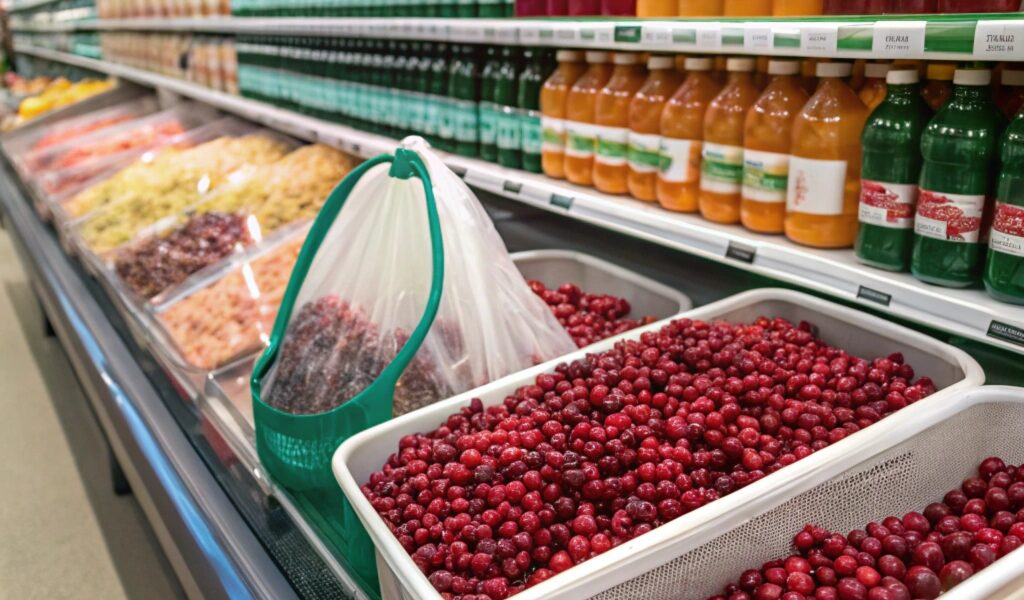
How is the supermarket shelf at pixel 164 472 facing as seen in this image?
to the viewer's left

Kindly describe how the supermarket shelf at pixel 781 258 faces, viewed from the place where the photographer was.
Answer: facing the viewer and to the left of the viewer

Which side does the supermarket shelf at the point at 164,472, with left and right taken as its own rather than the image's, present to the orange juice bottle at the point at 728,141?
back

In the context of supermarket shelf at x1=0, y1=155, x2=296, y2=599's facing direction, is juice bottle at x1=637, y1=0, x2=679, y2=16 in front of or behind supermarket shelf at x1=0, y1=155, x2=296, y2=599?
behind

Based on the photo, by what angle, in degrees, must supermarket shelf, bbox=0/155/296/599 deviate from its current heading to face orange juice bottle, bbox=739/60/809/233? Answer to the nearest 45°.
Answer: approximately 135° to its left

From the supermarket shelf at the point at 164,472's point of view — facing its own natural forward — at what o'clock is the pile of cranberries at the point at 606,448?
The pile of cranberries is roughly at 8 o'clock from the supermarket shelf.

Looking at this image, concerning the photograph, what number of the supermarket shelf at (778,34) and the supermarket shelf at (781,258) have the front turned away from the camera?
0

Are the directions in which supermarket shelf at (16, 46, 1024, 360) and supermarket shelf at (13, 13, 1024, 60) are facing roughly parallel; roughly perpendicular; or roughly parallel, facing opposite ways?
roughly parallel

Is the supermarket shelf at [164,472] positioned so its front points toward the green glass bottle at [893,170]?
no

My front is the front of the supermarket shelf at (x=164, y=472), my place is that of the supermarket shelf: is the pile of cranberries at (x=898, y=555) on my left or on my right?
on my left
